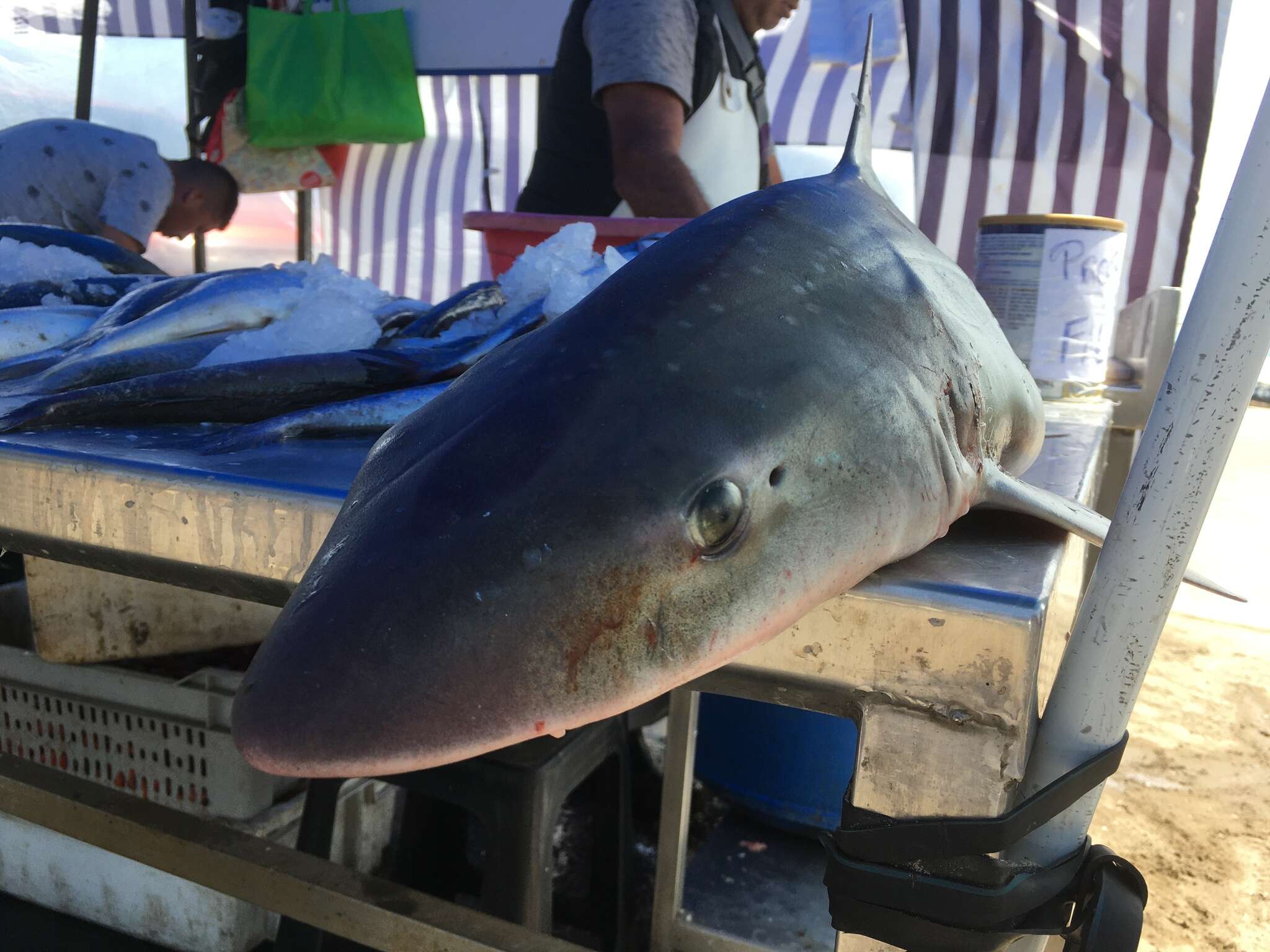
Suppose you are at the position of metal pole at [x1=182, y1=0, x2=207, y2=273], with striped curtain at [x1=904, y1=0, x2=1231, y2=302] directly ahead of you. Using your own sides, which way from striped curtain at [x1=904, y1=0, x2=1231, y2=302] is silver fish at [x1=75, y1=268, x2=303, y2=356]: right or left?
right

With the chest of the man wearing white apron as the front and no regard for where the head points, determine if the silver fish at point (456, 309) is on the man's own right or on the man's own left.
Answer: on the man's own right

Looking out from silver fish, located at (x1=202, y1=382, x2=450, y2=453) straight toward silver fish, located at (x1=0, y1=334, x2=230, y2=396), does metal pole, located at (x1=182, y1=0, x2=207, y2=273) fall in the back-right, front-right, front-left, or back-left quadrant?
front-right

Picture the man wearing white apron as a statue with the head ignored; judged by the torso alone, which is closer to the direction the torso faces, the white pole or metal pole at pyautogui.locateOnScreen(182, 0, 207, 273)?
the white pole

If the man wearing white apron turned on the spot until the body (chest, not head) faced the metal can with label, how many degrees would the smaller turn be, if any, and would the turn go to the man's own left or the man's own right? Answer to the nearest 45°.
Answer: approximately 45° to the man's own right

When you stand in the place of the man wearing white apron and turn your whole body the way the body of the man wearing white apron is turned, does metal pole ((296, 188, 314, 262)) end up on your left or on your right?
on your left

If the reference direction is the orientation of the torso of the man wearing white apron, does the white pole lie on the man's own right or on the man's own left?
on the man's own right

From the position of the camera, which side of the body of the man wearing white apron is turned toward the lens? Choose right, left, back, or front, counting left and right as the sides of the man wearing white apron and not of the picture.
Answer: right
